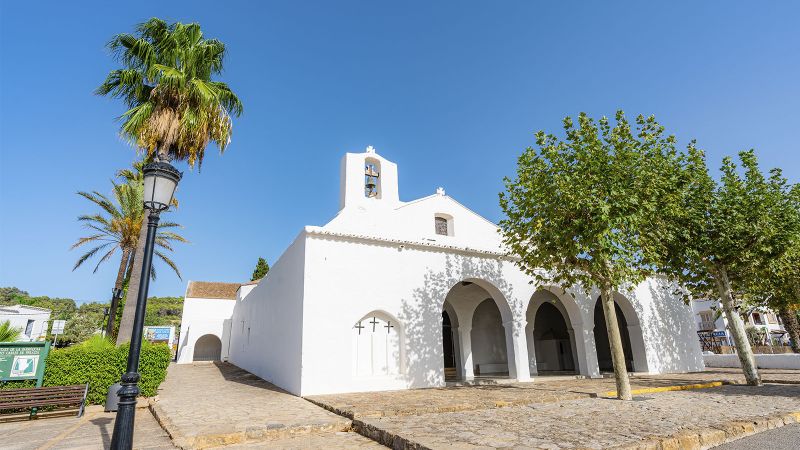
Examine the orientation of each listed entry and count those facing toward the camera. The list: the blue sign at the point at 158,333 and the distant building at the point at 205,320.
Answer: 2

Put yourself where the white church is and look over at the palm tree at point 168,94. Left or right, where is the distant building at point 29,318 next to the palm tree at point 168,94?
right

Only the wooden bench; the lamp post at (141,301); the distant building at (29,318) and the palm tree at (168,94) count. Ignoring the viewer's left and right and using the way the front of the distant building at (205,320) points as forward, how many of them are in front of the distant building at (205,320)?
3

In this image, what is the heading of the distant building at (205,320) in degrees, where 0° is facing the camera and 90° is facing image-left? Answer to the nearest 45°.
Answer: approximately 0°

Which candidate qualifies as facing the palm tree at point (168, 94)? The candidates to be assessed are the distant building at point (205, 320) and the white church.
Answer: the distant building

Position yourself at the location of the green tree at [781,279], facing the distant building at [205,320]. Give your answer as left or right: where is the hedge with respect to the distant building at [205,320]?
left

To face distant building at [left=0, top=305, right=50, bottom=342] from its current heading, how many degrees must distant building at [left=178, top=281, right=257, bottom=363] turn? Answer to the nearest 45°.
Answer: approximately 135° to its right

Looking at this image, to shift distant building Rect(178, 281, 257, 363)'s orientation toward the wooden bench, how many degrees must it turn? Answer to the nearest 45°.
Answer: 0° — it already faces it

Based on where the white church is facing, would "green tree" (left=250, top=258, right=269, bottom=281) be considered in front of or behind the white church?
behind

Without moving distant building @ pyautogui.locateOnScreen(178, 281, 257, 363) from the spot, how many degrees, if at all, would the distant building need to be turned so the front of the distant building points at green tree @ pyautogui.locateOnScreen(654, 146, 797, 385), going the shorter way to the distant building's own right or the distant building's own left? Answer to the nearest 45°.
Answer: approximately 45° to the distant building's own left
